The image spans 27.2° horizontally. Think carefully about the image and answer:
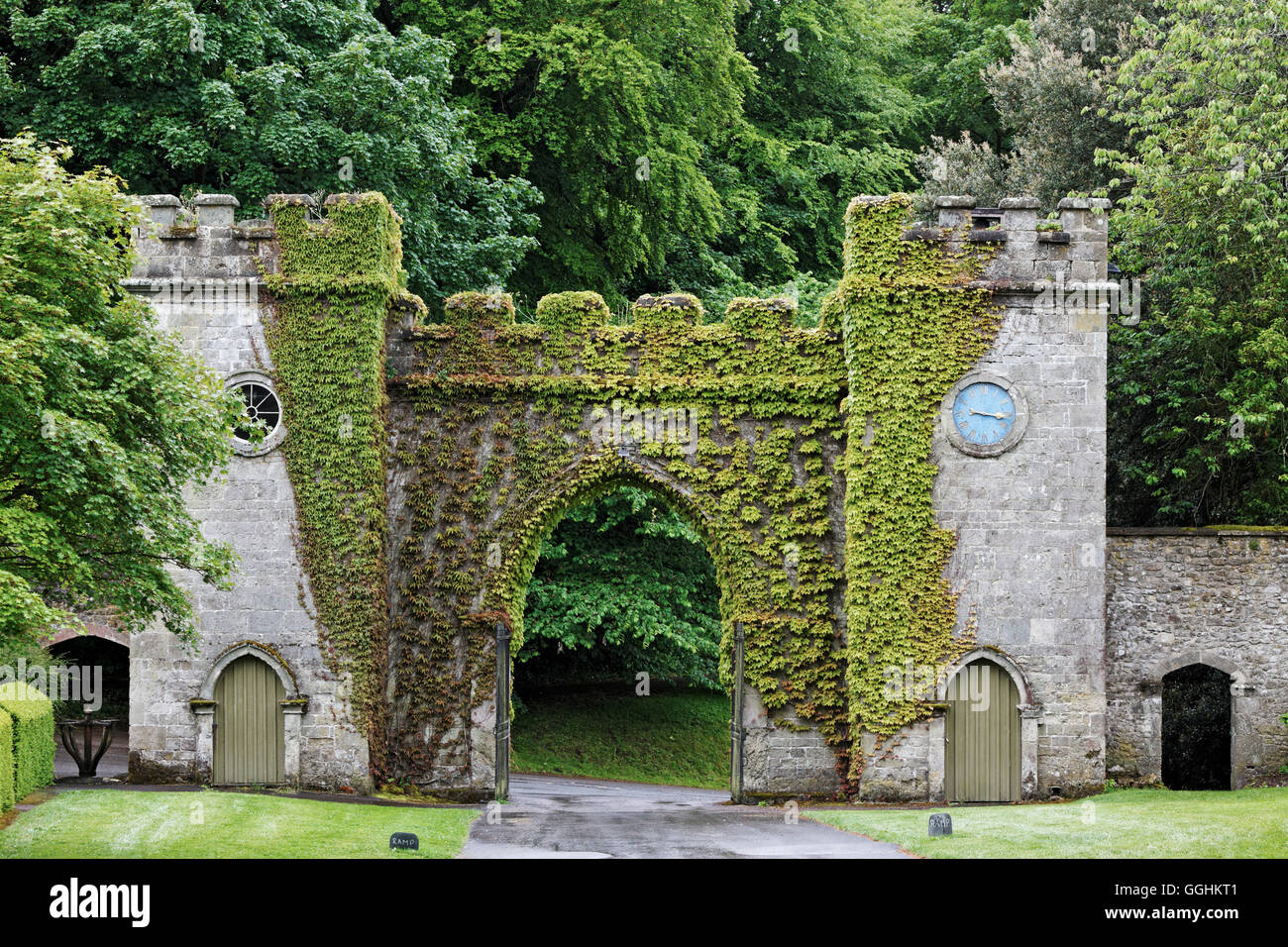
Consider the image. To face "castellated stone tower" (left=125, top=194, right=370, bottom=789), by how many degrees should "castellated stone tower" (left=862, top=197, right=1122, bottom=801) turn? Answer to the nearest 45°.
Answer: approximately 90° to its right

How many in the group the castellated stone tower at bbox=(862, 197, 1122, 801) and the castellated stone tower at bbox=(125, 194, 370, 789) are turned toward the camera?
2

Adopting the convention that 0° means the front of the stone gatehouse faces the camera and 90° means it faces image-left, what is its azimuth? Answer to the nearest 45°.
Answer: approximately 0°

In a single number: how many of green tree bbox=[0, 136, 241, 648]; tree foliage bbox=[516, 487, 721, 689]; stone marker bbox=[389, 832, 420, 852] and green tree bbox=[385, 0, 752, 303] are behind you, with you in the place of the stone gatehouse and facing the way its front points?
2

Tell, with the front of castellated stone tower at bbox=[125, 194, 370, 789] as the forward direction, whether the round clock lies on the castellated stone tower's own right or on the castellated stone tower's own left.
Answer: on the castellated stone tower's own left

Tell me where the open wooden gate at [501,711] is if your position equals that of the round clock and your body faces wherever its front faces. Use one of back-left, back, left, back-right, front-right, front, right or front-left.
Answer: right

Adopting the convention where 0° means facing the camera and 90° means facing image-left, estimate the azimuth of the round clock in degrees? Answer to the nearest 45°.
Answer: approximately 0°
